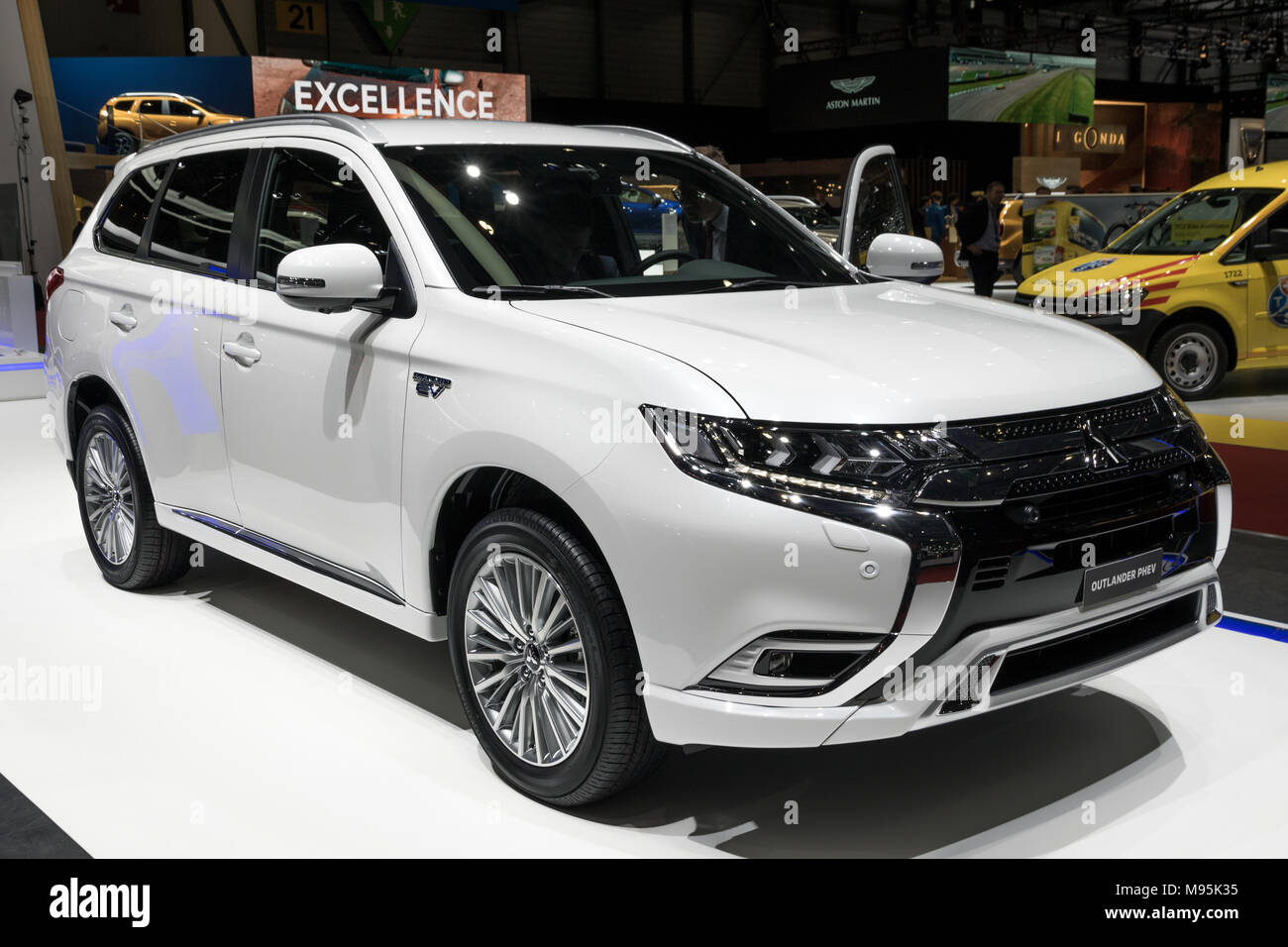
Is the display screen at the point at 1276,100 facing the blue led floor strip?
yes

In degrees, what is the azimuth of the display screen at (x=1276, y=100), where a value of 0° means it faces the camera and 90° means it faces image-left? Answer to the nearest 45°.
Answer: approximately 0°

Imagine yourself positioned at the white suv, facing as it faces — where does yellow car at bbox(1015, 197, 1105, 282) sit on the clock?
The yellow car is roughly at 8 o'clock from the white suv.

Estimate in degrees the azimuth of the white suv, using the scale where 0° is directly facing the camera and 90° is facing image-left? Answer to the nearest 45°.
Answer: approximately 315°

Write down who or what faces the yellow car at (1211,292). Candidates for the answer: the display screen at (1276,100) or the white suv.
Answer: the display screen

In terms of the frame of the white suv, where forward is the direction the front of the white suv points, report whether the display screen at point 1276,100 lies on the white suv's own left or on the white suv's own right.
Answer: on the white suv's own left

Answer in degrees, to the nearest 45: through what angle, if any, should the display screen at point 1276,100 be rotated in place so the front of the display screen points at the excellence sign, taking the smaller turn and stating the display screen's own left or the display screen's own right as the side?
approximately 45° to the display screen's own right
